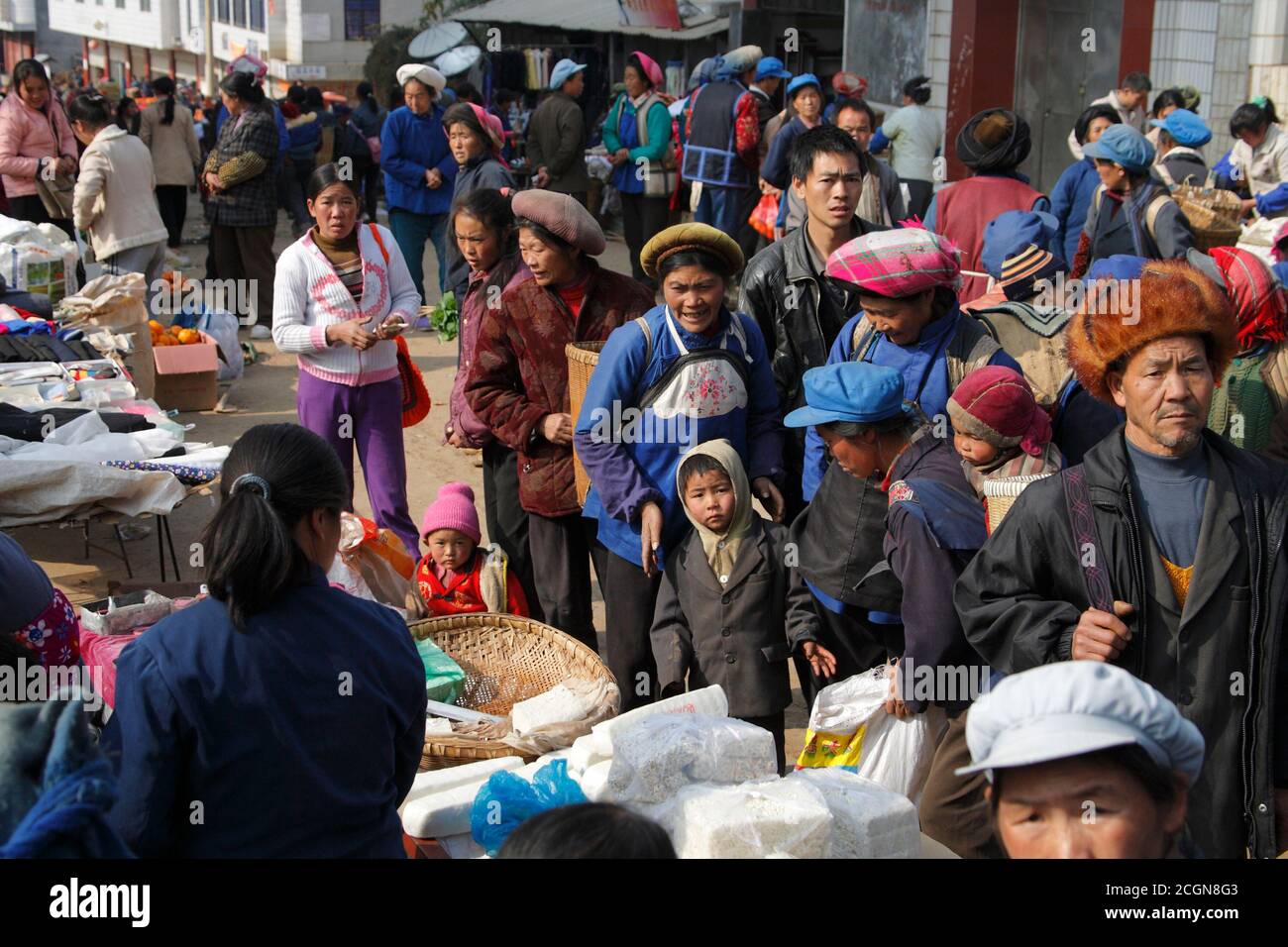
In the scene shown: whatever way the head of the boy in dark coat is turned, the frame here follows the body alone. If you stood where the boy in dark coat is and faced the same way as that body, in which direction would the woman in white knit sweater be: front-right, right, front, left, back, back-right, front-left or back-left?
back-right

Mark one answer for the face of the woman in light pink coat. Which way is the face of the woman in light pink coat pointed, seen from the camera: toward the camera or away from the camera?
toward the camera

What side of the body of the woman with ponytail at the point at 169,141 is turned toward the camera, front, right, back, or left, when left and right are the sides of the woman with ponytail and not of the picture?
back

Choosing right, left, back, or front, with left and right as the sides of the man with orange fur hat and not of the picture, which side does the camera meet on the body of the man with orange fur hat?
front

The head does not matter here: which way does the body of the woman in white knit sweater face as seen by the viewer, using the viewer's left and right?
facing the viewer

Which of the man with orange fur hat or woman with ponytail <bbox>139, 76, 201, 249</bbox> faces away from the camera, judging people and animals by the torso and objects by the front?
the woman with ponytail

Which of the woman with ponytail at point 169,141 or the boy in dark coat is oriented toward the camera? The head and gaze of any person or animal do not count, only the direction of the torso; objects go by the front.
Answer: the boy in dark coat

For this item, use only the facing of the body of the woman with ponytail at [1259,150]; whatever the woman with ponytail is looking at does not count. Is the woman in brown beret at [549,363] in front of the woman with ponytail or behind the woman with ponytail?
in front

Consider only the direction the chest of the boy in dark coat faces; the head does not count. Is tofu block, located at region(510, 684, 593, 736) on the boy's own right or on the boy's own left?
on the boy's own right

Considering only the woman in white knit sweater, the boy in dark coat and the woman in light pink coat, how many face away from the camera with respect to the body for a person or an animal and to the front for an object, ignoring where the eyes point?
0

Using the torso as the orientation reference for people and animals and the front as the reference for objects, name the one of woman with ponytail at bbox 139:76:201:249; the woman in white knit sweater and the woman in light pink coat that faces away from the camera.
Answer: the woman with ponytail

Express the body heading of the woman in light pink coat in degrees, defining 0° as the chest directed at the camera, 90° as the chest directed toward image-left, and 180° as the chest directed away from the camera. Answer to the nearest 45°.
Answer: approximately 315°

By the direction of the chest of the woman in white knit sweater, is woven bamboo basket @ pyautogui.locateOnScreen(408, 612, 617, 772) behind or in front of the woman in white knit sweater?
in front

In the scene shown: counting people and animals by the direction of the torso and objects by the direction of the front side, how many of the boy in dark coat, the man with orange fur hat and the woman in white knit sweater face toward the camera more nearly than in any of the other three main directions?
3

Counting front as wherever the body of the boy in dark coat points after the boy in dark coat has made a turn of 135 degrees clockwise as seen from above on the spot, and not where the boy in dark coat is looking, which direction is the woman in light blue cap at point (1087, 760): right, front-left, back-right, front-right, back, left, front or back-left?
back-left

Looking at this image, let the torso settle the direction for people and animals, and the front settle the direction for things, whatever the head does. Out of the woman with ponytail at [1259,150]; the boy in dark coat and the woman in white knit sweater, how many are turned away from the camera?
0

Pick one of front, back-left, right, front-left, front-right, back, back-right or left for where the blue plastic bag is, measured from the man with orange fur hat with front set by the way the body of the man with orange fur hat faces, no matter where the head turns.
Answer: right

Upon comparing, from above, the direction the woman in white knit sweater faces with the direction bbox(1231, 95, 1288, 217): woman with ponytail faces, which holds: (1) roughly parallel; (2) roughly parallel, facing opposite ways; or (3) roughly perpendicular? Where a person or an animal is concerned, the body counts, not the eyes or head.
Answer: roughly perpendicular
